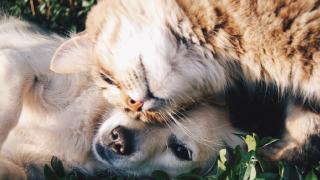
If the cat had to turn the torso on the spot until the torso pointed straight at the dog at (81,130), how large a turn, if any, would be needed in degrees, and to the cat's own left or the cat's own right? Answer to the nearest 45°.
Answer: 0° — it already faces it

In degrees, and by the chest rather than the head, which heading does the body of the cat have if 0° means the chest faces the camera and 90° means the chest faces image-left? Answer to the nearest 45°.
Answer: approximately 90°

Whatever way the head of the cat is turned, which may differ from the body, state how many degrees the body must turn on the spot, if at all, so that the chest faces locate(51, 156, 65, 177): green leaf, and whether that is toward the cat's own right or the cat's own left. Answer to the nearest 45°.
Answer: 0° — it already faces it

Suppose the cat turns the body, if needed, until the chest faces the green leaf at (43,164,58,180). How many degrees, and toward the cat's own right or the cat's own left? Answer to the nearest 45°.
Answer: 0° — it already faces it
